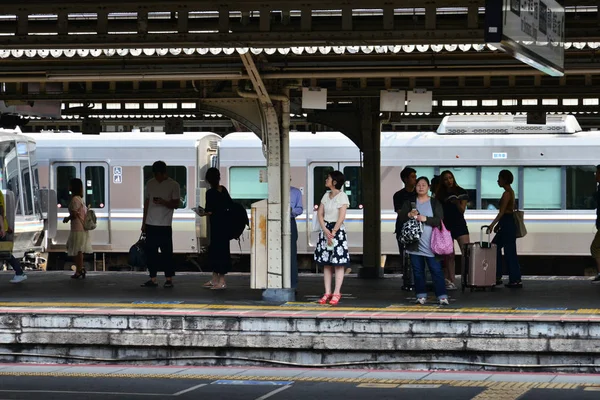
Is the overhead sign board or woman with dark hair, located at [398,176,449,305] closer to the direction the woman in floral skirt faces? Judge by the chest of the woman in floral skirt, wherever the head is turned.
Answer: the overhead sign board

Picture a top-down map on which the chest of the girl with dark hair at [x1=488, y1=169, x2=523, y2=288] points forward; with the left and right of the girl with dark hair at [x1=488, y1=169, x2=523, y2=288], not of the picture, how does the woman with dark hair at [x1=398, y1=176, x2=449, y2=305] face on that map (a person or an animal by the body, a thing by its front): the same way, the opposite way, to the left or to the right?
to the left

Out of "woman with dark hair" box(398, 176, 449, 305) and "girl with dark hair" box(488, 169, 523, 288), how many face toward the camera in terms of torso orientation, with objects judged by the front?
1

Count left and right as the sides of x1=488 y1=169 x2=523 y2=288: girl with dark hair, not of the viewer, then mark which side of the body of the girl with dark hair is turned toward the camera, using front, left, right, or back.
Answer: left

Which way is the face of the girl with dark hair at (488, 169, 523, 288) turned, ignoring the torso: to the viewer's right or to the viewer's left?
to the viewer's left

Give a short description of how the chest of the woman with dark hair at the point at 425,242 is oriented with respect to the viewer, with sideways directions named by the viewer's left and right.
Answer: facing the viewer

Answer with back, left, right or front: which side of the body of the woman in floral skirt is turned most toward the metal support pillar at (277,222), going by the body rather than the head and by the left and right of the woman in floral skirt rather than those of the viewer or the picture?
right
